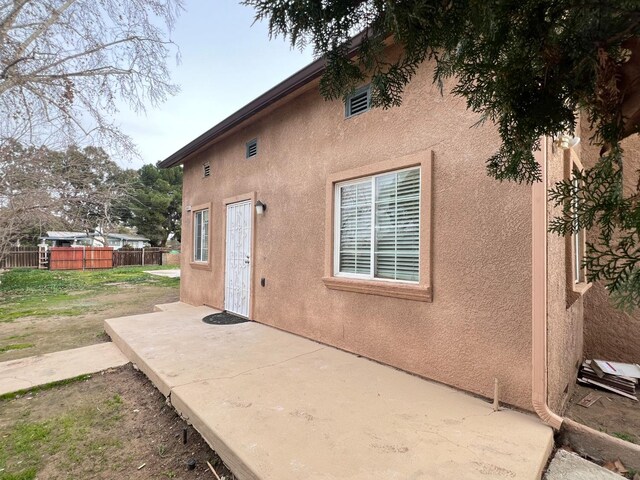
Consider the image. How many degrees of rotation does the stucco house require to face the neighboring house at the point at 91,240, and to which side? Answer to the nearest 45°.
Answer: approximately 90° to its right

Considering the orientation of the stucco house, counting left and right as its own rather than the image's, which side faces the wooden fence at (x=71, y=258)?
right

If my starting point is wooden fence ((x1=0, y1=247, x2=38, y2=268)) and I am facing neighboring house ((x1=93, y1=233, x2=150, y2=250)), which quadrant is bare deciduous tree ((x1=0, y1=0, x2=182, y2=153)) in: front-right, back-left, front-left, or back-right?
back-right

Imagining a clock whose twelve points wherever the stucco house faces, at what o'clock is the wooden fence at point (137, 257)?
The wooden fence is roughly at 3 o'clock from the stucco house.

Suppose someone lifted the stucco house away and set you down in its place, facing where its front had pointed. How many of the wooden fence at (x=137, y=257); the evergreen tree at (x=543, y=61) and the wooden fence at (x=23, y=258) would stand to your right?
2

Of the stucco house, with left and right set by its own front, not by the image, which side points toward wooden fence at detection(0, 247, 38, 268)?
right

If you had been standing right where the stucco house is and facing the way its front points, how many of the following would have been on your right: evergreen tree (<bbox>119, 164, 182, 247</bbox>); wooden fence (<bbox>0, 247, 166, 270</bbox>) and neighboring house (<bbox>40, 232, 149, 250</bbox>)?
3

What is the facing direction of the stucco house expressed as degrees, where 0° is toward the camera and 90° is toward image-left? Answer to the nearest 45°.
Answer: approximately 45°

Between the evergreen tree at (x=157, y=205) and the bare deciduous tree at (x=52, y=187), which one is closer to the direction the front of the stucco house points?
the bare deciduous tree

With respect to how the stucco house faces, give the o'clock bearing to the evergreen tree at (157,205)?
The evergreen tree is roughly at 3 o'clock from the stucco house.

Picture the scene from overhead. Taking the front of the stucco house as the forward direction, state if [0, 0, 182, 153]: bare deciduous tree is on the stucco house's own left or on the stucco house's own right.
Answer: on the stucco house's own right

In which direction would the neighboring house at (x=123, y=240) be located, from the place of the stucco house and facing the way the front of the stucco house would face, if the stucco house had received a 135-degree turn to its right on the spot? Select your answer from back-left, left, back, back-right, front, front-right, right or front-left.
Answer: front-left
